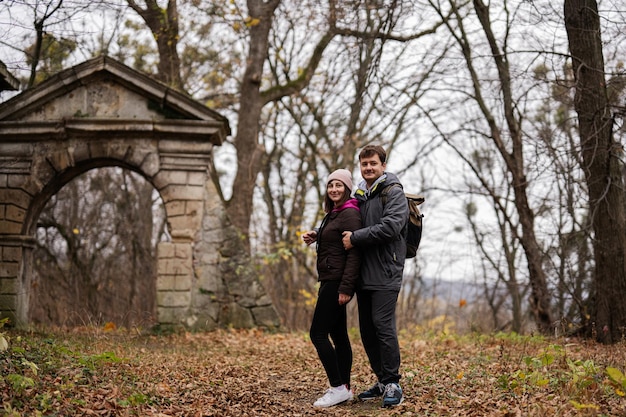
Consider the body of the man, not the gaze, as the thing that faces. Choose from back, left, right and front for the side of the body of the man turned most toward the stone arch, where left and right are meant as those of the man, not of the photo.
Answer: right

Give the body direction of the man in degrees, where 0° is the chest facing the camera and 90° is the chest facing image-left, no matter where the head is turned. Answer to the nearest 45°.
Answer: approximately 45°
